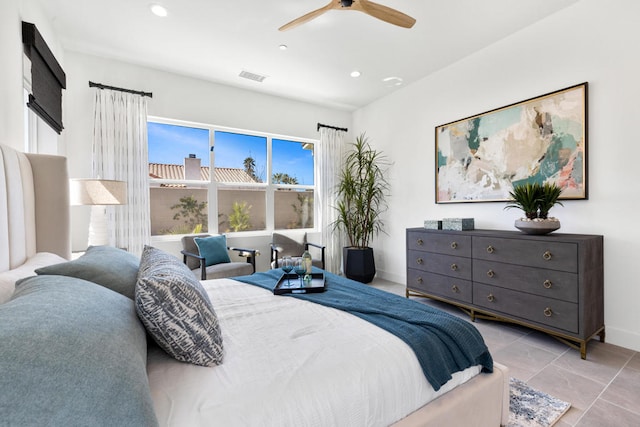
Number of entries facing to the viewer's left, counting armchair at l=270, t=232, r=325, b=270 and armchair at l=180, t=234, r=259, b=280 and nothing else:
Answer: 0

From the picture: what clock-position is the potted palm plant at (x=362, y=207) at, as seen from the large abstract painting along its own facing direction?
The potted palm plant is roughly at 2 o'clock from the large abstract painting.

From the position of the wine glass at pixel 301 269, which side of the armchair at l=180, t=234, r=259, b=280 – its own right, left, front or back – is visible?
front

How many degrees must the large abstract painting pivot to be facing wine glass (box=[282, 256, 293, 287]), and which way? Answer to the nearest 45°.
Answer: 0° — it already faces it

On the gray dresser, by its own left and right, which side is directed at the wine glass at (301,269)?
front

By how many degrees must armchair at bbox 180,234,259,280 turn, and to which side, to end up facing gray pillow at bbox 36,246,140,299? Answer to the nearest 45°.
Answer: approximately 45° to its right

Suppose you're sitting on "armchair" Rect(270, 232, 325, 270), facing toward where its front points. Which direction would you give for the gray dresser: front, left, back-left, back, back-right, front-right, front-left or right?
front

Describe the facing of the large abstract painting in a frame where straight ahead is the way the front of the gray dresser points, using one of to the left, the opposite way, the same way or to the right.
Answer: the same way

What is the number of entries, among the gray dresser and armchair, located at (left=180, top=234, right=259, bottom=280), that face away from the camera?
0

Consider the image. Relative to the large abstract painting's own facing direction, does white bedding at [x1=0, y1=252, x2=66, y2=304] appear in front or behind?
in front

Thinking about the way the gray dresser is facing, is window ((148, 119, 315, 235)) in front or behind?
in front

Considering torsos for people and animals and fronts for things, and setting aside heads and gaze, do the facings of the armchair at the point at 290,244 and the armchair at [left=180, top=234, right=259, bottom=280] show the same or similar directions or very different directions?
same or similar directions

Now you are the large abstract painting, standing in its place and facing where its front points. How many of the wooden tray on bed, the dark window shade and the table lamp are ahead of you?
3

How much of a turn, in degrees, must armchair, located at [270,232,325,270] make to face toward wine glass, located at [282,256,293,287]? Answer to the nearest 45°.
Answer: approximately 45° to its right

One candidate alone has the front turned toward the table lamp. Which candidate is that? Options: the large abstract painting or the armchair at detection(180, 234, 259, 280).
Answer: the large abstract painting

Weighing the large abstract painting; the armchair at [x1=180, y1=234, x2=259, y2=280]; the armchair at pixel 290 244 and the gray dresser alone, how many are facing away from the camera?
0

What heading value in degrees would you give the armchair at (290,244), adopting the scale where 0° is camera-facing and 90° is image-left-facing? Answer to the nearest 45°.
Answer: approximately 315°

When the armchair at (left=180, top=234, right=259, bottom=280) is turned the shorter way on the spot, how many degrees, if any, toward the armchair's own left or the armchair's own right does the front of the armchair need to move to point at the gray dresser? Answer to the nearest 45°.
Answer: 0° — it already faces it

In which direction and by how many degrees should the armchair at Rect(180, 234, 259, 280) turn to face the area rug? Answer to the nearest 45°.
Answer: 0° — it already faces it

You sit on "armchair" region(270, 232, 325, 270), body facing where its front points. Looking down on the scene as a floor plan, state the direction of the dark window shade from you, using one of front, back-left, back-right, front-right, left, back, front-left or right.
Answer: right

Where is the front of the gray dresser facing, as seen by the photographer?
facing the viewer and to the left of the viewer
